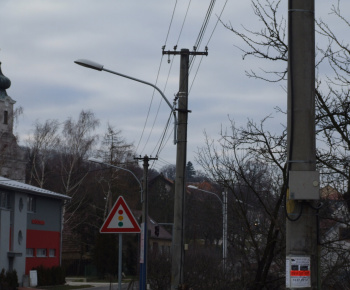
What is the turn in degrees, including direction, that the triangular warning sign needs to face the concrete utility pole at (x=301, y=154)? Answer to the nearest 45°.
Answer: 0° — it already faces it

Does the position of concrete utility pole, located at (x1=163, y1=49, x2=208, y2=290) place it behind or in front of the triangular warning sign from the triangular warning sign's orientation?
behind
